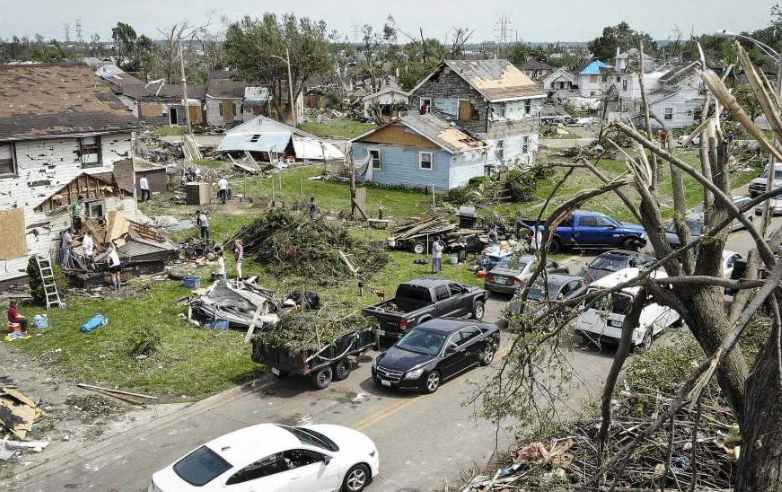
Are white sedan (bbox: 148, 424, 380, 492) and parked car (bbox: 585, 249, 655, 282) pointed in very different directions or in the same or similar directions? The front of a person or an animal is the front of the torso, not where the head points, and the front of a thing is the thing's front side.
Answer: very different directions

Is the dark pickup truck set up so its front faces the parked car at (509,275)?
yes

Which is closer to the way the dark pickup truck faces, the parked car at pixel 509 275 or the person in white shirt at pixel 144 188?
the parked car

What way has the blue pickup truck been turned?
to the viewer's right

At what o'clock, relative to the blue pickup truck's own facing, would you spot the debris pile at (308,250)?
The debris pile is roughly at 5 o'clock from the blue pickup truck.

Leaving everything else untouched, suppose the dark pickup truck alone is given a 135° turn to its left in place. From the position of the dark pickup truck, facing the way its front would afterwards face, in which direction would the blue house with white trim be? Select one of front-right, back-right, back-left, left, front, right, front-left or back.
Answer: right

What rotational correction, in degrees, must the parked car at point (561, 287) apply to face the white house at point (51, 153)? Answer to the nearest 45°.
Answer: approximately 45° to its right

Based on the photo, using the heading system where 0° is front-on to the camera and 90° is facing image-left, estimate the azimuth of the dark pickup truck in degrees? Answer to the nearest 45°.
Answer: approximately 225°

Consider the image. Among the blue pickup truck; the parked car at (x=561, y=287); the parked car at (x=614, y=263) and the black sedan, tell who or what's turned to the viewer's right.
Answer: the blue pickup truck

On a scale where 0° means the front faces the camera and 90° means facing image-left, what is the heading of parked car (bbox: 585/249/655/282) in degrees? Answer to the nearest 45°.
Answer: approximately 45°
